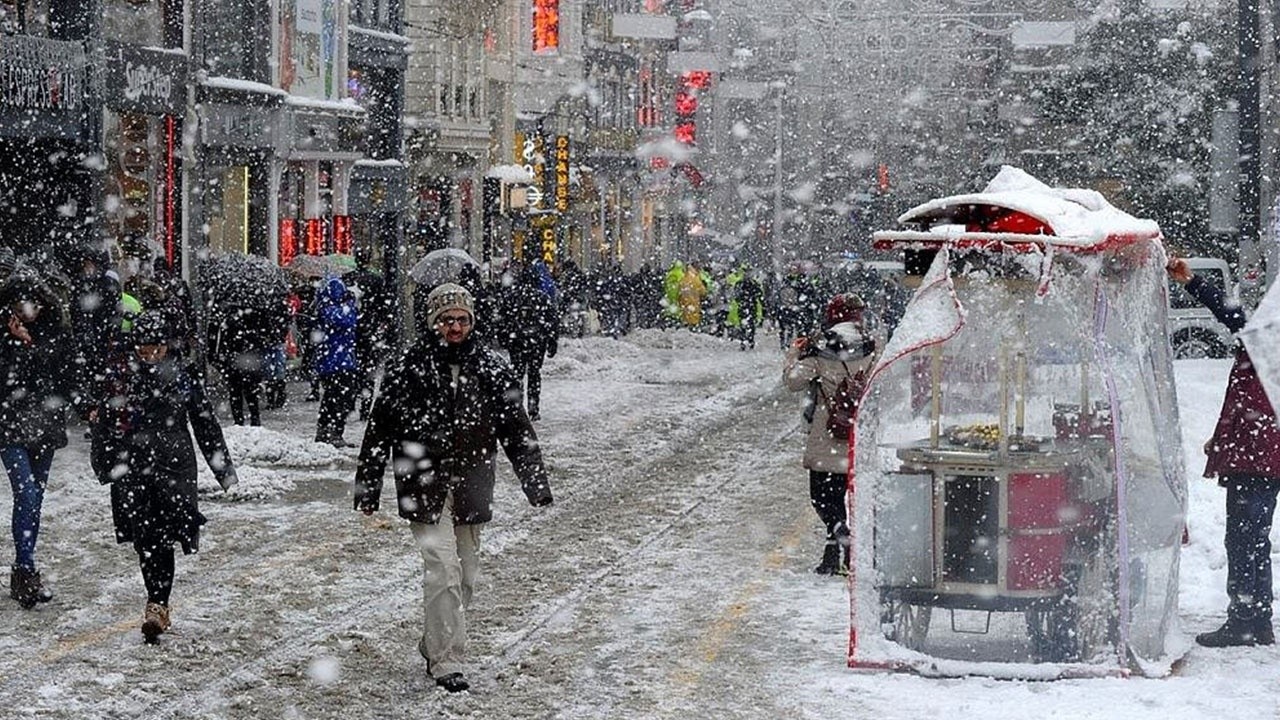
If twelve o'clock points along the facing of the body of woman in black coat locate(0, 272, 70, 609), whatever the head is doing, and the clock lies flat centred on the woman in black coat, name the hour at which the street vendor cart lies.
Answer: The street vendor cart is roughly at 10 o'clock from the woman in black coat.

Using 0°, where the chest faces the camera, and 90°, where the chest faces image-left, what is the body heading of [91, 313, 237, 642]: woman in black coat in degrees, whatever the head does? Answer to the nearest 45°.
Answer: approximately 0°

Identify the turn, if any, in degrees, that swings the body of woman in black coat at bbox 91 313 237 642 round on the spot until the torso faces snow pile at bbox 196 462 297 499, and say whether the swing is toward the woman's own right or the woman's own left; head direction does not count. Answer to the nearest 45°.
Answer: approximately 180°

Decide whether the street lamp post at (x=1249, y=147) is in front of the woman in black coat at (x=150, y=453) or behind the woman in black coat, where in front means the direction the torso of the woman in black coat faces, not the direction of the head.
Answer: behind

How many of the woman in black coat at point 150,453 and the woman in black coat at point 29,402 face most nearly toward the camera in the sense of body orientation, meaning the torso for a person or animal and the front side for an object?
2

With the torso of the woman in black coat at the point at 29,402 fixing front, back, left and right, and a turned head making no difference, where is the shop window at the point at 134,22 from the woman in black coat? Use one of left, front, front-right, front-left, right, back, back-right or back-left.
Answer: back

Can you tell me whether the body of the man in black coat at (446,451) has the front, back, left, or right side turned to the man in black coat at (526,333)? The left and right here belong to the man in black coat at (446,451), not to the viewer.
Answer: back

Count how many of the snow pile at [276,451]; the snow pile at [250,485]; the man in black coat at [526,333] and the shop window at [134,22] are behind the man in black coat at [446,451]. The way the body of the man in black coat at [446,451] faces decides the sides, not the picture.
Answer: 4

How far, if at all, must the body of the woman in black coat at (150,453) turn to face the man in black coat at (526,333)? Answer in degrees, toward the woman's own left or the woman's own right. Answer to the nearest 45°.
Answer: approximately 180°

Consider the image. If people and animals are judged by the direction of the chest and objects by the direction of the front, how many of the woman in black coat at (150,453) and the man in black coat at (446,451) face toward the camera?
2

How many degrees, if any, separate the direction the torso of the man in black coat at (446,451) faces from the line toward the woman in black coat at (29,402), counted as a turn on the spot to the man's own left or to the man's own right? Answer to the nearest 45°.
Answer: approximately 135° to the man's own right

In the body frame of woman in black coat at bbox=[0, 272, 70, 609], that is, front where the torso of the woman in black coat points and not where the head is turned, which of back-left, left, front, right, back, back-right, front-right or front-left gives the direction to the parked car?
back-left

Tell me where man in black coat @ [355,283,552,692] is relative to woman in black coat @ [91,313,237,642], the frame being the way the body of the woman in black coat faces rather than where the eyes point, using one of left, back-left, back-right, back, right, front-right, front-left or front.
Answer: front-left

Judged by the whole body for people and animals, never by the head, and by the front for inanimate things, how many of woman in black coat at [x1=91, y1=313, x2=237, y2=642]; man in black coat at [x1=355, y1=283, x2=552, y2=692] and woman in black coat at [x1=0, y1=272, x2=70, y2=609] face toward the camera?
3

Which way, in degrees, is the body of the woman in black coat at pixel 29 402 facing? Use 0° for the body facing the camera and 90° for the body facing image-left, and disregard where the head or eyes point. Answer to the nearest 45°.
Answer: approximately 0°

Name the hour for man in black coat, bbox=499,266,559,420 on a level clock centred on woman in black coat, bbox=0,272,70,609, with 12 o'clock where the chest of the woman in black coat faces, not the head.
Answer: The man in black coat is roughly at 7 o'clock from the woman in black coat.
